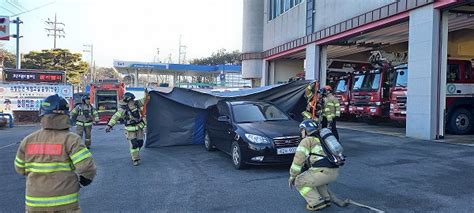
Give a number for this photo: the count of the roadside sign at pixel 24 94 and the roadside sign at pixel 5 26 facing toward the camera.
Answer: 2

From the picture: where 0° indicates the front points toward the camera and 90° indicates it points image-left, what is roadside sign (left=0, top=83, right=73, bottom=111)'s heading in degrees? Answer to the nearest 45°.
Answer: approximately 0°

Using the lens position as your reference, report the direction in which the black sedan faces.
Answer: facing the viewer and to the right of the viewer

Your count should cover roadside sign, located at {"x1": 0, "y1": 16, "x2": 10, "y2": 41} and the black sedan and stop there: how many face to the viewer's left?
0

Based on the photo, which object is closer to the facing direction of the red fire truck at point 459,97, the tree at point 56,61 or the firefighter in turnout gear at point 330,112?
the firefighter in turnout gear

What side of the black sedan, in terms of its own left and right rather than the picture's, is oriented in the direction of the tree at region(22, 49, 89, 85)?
back

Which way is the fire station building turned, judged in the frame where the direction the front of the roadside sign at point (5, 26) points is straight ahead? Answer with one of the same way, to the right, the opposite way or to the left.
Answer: to the right

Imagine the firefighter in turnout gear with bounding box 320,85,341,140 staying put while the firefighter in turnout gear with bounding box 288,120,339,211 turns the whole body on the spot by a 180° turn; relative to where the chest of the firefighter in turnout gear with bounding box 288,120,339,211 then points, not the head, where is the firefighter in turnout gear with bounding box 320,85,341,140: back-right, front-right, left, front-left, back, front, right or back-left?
left

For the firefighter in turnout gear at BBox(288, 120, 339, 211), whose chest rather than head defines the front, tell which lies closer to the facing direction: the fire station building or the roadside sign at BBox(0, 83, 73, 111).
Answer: the roadside sign

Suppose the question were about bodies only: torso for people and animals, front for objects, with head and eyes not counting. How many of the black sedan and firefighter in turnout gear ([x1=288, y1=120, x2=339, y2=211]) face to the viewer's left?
1

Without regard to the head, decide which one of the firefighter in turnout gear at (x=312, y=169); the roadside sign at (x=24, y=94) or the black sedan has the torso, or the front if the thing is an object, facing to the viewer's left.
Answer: the firefighter in turnout gear

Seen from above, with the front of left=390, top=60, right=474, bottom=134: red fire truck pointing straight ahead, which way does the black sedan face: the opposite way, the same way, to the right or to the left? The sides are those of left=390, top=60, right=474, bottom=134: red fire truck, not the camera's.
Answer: to the left

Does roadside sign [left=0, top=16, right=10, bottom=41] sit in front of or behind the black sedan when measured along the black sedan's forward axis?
behind
